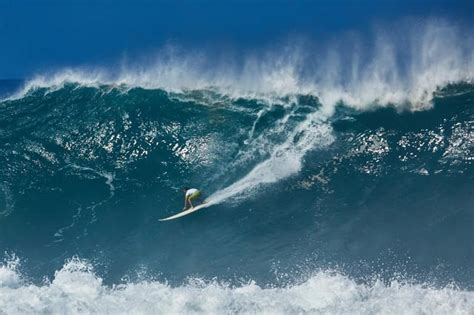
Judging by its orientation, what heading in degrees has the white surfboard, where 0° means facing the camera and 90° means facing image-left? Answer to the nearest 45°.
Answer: approximately 90°
